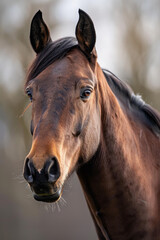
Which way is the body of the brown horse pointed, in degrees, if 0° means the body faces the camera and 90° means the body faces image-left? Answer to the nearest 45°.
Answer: approximately 45°
